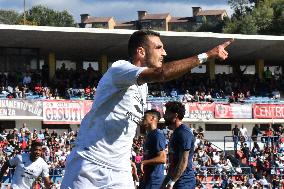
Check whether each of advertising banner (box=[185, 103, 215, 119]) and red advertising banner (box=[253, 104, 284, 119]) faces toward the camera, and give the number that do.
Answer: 2

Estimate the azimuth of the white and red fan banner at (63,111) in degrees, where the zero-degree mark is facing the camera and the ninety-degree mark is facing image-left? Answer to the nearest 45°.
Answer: approximately 0°

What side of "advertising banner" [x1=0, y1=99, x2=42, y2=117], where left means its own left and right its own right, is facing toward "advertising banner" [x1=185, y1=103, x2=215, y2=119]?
left

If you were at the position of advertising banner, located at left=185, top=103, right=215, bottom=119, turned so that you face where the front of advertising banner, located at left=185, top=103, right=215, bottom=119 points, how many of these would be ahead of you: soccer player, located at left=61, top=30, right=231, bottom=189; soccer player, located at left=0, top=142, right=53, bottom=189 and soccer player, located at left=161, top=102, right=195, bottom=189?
3

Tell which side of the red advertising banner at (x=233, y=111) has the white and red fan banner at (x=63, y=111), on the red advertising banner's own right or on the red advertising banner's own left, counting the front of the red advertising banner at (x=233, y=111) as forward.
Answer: on the red advertising banner's own right

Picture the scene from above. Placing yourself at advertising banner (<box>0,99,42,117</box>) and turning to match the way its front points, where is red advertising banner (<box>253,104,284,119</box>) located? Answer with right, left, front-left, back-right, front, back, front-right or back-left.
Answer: left

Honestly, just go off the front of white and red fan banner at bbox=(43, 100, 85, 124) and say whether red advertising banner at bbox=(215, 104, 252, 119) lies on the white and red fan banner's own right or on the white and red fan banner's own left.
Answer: on the white and red fan banner's own left

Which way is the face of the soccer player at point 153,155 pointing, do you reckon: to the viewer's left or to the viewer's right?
to the viewer's left

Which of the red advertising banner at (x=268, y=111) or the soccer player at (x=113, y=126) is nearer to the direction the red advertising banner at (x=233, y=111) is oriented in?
the soccer player

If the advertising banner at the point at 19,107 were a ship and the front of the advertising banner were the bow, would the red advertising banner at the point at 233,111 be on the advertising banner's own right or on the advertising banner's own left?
on the advertising banner's own left

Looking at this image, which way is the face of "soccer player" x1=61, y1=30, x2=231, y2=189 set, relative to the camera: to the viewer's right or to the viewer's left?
to the viewer's right

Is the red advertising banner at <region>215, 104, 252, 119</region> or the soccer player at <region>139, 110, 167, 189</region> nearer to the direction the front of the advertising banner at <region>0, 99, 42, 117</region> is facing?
the soccer player

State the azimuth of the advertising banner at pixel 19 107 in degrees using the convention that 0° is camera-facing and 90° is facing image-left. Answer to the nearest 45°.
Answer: approximately 0°

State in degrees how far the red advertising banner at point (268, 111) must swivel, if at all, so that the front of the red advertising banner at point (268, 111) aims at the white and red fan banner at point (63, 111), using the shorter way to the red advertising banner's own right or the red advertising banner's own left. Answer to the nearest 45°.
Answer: approximately 45° to the red advertising banner's own right
